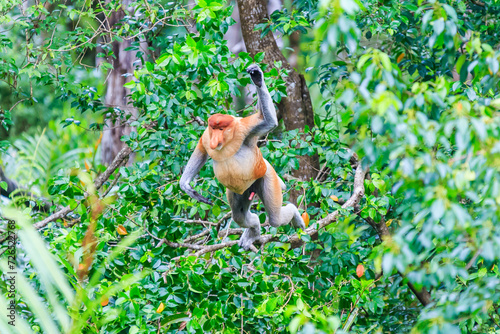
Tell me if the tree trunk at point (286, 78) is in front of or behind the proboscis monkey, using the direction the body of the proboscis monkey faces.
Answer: behind

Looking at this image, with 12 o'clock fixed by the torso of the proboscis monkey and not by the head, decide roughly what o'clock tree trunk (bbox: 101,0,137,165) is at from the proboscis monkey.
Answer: The tree trunk is roughly at 4 o'clock from the proboscis monkey.

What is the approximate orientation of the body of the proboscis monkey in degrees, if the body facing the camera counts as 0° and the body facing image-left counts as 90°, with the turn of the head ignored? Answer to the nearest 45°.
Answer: approximately 45°
